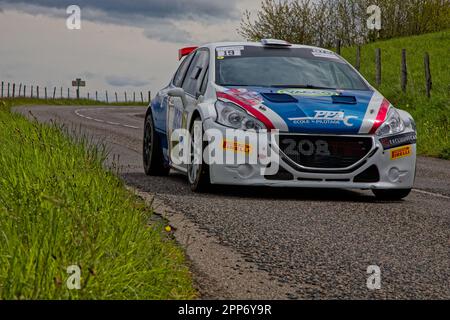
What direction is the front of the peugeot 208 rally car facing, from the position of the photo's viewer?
facing the viewer and to the right of the viewer
